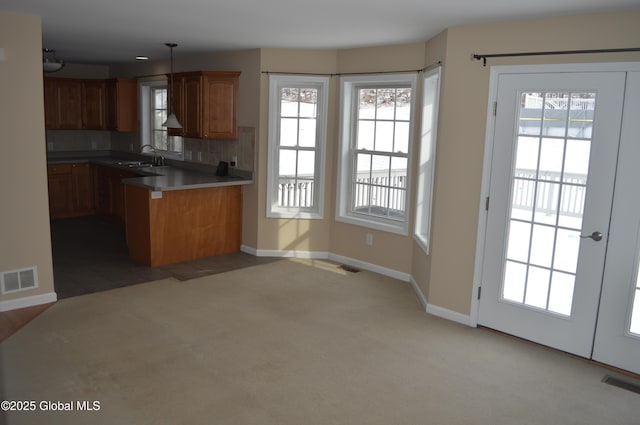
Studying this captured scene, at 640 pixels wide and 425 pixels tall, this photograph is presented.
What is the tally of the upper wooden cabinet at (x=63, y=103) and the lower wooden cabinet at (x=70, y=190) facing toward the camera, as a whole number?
2

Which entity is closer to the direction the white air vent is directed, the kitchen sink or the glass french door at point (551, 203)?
the glass french door

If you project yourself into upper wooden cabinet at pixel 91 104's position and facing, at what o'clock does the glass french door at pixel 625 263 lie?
The glass french door is roughly at 11 o'clock from the upper wooden cabinet.

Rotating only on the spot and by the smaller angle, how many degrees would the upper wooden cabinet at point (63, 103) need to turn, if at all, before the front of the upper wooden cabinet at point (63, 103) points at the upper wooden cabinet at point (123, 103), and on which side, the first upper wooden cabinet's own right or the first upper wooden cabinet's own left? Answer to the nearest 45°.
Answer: approximately 45° to the first upper wooden cabinet's own left

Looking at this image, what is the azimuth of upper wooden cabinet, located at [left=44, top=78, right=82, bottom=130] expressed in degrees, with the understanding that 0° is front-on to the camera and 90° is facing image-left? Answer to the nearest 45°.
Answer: approximately 0°

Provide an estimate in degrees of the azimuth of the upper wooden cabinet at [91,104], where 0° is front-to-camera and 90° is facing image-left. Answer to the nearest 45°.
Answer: approximately 0°
